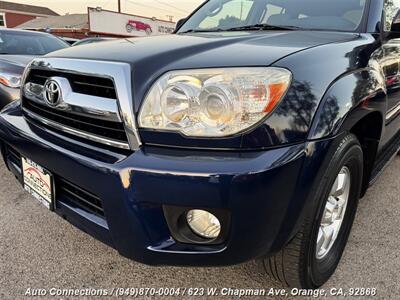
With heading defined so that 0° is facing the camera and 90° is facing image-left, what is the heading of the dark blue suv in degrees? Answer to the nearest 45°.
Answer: approximately 45°

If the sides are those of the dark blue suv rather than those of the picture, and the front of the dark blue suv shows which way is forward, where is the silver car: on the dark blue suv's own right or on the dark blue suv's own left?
on the dark blue suv's own right

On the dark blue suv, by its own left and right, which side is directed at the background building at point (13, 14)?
right

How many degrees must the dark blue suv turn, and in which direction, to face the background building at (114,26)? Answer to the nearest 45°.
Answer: approximately 135° to its right

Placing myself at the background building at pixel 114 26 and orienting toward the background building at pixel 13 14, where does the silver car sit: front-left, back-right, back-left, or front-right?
back-left
